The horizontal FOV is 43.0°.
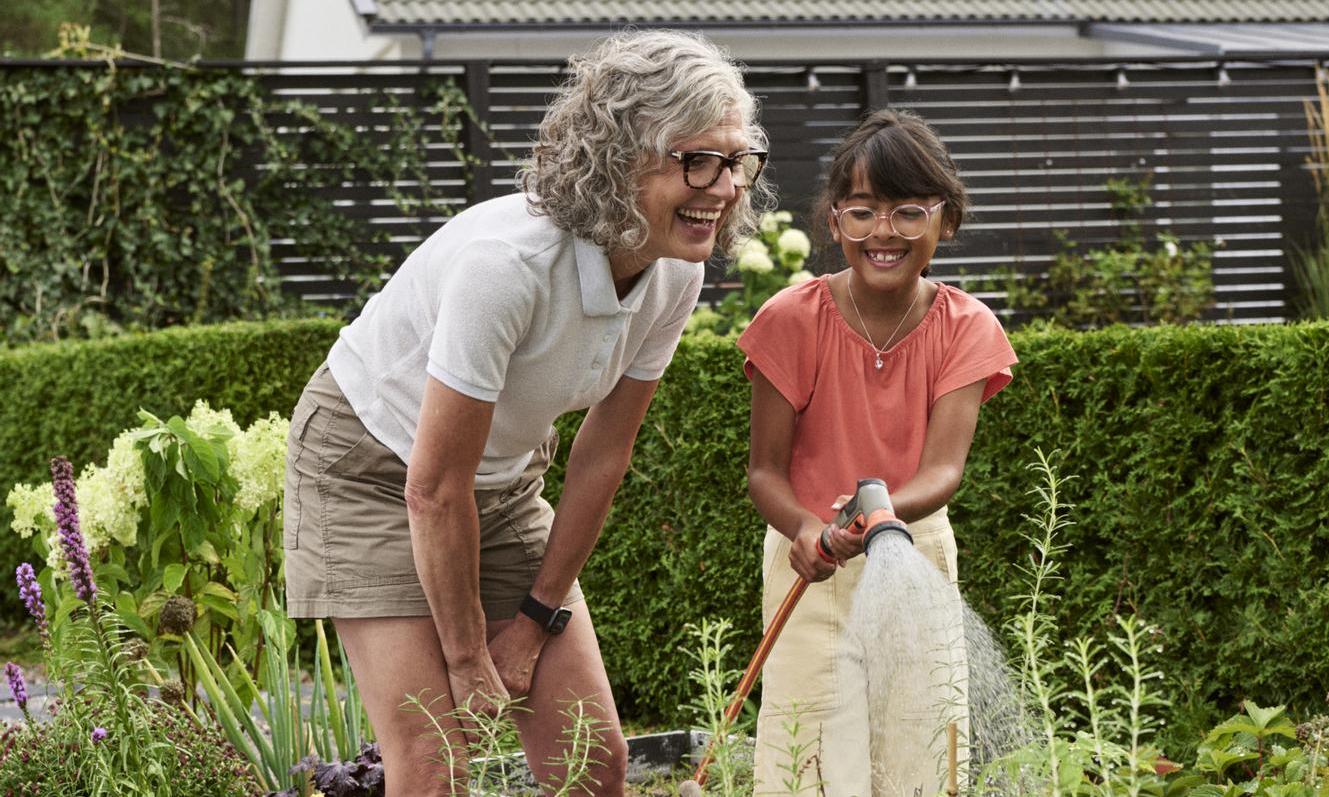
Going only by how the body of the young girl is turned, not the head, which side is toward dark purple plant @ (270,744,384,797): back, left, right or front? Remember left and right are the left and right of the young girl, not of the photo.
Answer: right

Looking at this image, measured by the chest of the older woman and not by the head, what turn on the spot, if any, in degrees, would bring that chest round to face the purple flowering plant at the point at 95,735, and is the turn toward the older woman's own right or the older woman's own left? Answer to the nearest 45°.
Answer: approximately 135° to the older woman's own right

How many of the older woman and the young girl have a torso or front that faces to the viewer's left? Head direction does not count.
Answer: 0

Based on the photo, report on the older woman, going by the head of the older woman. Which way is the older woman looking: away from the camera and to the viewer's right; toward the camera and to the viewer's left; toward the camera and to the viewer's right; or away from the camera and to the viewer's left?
toward the camera and to the viewer's right

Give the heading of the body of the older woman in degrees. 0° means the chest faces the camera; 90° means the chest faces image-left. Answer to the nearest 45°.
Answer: approximately 315°

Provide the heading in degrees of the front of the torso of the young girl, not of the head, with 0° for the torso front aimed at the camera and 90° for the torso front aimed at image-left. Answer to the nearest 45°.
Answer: approximately 0°

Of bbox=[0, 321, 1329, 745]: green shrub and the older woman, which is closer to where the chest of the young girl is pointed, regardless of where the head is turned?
the older woman

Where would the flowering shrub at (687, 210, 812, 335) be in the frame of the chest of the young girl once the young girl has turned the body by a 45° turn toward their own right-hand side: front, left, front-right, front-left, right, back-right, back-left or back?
back-right

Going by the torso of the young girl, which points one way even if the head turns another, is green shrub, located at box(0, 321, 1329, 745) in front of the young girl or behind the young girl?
behind
